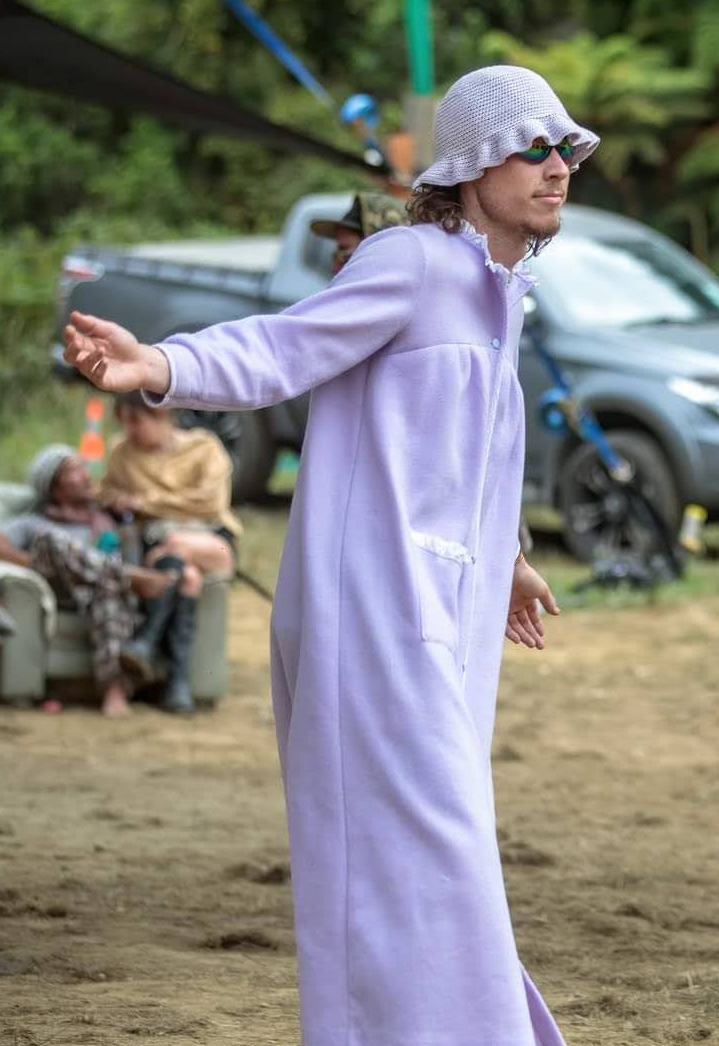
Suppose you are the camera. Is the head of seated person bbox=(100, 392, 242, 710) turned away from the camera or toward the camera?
toward the camera

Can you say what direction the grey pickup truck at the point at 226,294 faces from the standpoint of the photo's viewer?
facing the viewer and to the right of the viewer

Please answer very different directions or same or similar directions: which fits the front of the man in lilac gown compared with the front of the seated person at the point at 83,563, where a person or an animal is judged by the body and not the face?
same or similar directions

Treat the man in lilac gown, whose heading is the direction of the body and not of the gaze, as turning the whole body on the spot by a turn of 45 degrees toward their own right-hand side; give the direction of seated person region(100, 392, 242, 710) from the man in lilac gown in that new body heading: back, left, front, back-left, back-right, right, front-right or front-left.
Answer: back

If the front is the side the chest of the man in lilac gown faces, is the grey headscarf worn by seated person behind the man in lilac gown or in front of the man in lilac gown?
behind

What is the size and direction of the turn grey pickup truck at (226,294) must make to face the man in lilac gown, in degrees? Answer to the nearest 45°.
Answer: approximately 45° to its right

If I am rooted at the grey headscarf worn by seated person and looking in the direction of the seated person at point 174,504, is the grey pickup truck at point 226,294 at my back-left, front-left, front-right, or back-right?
front-left

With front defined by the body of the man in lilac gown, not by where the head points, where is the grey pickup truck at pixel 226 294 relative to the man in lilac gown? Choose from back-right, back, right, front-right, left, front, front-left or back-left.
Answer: back-left

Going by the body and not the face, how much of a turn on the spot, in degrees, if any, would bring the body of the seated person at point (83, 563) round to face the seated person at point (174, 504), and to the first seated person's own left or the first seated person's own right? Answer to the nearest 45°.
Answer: approximately 90° to the first seated person's own left

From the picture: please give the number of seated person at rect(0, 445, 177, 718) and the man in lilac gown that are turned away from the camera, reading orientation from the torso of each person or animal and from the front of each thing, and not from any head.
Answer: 0
